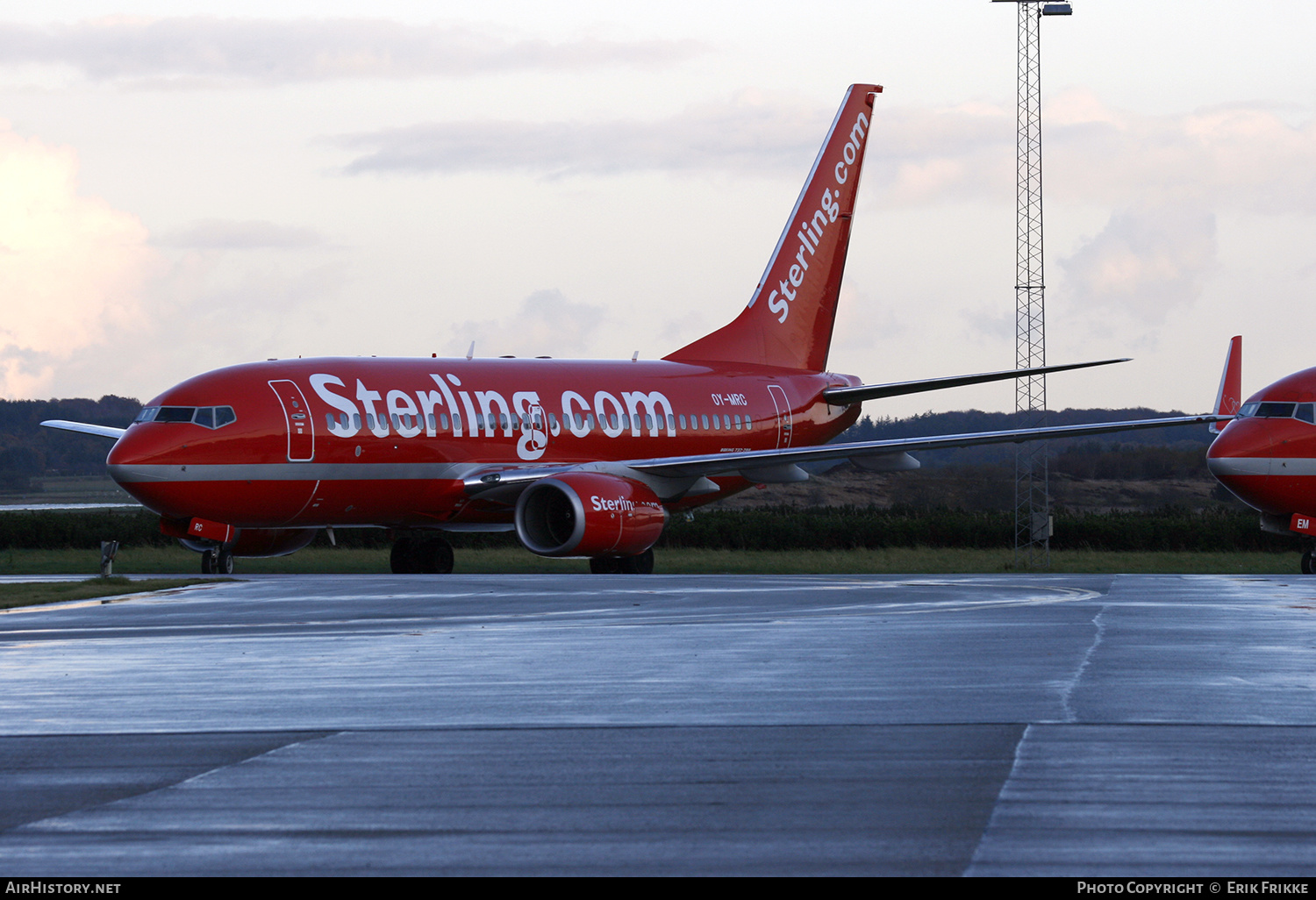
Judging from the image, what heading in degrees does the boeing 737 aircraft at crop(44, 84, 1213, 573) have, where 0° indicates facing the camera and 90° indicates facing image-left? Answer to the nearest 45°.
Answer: approximately 45°

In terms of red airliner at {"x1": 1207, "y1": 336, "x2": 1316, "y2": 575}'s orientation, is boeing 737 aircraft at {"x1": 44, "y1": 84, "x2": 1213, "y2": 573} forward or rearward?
forward

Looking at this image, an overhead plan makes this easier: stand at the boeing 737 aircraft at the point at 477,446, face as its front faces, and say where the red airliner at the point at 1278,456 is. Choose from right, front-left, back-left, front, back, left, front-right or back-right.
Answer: back-left

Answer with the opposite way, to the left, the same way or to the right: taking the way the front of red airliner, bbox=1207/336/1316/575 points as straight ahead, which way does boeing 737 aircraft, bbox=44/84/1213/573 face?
the same way

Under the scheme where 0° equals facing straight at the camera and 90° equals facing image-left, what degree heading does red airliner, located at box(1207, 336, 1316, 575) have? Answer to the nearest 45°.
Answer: approximately 45°
